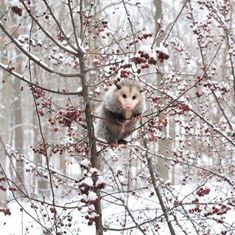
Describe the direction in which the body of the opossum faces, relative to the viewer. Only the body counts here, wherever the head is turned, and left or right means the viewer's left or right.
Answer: facing the viewer and to the right of the viewer
